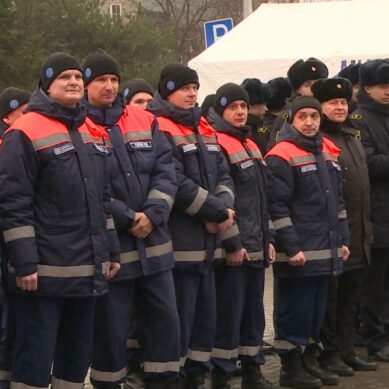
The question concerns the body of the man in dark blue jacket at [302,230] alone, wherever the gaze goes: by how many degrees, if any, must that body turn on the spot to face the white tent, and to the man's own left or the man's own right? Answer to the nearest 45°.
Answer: approximately 135° to the man's own left

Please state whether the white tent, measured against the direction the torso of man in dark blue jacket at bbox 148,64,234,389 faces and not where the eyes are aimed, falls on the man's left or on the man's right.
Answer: on the man's left

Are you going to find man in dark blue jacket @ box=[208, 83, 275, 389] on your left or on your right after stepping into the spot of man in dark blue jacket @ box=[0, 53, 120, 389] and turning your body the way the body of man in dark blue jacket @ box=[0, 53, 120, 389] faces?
on your left

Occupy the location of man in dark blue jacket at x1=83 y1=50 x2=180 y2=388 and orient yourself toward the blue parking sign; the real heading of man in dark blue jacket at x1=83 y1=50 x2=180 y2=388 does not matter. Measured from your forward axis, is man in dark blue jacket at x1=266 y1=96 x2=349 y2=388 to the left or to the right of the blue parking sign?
right

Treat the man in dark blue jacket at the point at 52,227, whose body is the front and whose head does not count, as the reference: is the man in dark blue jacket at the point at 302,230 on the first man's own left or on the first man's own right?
on the first man's own left

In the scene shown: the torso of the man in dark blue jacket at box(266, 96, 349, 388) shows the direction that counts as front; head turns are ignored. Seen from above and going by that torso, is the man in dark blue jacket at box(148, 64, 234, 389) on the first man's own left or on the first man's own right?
on the first man's own right

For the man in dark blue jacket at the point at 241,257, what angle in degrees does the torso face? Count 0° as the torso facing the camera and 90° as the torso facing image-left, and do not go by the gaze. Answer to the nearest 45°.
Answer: approximately 315°

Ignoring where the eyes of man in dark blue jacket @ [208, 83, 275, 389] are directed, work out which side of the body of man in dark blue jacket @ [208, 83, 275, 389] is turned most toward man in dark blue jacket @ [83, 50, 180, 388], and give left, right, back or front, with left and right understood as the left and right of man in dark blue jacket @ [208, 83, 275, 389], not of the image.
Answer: right

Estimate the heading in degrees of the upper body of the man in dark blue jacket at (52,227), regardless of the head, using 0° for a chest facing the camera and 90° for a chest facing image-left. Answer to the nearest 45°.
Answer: approximately 315°
